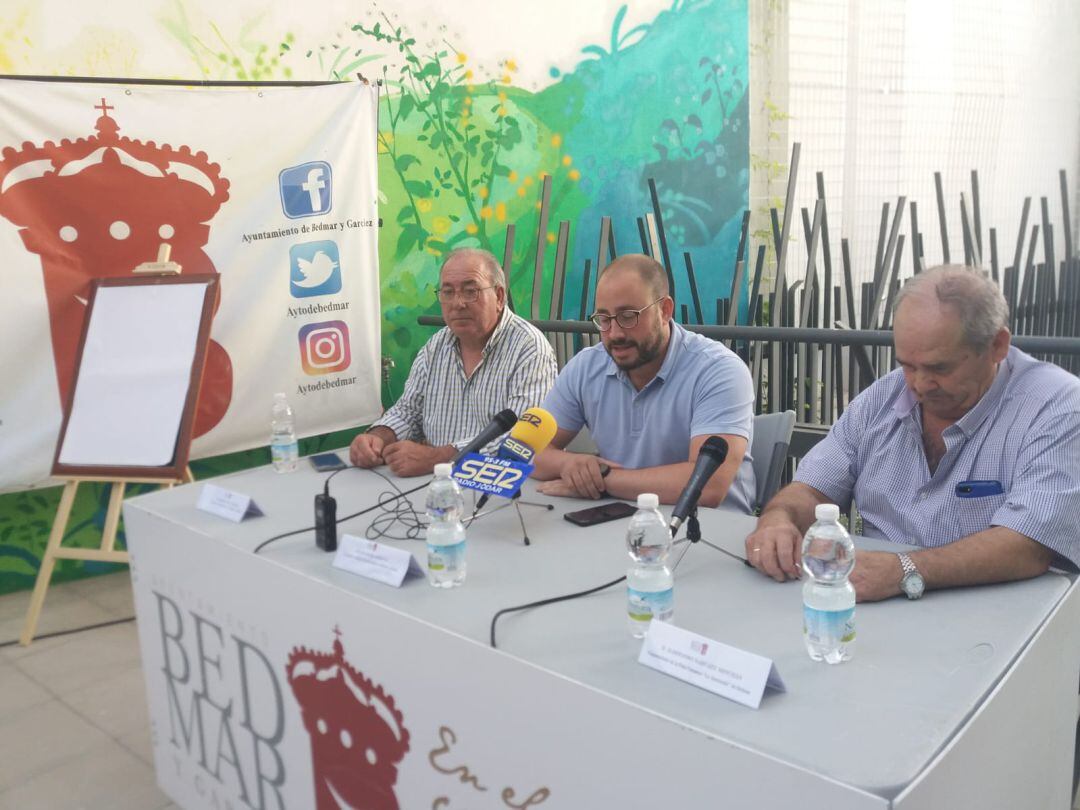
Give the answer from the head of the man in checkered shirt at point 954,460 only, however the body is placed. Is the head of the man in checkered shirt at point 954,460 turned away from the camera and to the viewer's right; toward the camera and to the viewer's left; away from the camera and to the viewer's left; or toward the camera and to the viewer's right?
toward the camera and to the viewer's left

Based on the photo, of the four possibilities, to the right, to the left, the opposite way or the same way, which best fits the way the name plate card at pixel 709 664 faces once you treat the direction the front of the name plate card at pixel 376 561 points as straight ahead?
the same way

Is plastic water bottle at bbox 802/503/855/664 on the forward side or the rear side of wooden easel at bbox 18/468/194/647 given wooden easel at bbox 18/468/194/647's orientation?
on the forward side

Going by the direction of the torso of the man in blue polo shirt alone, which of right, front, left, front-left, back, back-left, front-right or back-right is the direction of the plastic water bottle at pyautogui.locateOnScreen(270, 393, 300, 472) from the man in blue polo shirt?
front-right

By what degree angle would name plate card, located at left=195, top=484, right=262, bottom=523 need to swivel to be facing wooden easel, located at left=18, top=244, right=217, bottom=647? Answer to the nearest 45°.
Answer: approximately 135° to its right

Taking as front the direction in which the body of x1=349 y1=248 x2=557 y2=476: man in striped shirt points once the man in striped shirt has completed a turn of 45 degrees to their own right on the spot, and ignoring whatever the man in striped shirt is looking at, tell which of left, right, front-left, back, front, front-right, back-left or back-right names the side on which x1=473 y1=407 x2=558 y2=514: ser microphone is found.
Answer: left

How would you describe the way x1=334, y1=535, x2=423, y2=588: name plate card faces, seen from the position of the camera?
facing the viewer and to the left of the viewer

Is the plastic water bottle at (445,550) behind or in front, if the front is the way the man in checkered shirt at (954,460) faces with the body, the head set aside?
in front

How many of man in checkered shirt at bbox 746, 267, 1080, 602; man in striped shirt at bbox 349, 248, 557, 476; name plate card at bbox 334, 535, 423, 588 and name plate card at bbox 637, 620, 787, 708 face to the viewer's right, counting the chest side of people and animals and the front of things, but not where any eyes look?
0

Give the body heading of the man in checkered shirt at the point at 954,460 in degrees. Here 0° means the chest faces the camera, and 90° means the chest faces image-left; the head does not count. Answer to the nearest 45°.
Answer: approximately 45°

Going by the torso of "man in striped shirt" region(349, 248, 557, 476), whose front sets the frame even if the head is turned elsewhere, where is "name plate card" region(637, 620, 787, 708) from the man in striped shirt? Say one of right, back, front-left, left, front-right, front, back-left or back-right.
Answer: front-left

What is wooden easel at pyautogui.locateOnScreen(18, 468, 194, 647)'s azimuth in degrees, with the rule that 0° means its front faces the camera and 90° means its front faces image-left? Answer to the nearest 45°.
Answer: approximately 0°

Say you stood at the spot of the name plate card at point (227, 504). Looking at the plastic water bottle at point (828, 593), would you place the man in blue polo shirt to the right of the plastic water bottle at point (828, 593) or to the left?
left

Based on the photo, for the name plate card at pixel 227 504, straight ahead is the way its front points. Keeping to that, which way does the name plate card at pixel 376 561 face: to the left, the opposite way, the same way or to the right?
the same way

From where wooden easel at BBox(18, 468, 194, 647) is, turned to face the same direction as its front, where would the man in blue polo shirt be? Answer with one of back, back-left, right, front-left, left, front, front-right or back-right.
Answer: front-left

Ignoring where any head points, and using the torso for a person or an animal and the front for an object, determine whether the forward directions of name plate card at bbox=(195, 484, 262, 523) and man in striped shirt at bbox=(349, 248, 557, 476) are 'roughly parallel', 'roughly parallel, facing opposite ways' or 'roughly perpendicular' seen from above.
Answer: roughly parallel

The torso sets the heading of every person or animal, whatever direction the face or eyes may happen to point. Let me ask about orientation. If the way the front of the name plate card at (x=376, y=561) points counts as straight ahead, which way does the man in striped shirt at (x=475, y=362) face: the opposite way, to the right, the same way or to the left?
the same way

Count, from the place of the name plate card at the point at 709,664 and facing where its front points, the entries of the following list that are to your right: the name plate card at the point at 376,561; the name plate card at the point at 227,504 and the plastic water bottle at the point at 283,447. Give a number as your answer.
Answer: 3
